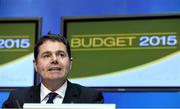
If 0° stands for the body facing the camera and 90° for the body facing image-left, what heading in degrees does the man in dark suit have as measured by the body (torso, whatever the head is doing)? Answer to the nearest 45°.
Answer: approximately 0°
